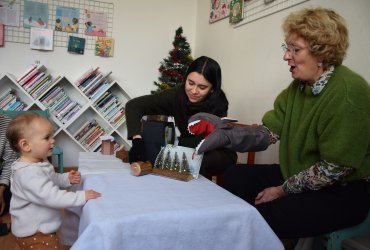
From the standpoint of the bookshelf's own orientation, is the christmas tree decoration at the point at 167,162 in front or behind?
in front

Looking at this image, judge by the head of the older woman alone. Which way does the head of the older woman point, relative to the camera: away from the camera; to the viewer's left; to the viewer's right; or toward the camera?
to the viewer's left

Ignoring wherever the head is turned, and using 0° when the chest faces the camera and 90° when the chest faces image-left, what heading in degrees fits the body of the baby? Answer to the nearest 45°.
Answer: approximately 270°

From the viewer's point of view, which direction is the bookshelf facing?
toward the camera

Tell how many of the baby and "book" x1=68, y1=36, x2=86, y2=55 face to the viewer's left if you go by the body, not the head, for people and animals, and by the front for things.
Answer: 0

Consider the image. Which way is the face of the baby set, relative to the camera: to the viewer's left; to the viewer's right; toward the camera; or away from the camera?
to the viewer's right

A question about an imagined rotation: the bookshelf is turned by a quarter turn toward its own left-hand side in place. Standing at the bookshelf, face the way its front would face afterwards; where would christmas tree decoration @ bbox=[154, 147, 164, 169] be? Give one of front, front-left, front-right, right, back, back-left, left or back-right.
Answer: right

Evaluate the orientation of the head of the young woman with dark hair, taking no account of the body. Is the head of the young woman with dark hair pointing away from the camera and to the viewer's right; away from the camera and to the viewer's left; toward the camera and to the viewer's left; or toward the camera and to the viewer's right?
toward the camera and to the viewer's left

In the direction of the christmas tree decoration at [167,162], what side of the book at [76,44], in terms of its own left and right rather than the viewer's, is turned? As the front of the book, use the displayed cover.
front

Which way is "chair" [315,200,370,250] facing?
to the viewer's left

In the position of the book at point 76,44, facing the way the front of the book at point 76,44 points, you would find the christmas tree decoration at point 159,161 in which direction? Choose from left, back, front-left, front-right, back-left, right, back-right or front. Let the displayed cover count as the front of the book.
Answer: front

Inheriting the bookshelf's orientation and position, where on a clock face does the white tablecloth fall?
The white tablecloth is roughly at 12 o'clock from the bookshelf.

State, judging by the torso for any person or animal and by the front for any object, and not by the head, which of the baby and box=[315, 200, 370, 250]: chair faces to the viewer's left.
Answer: the chair

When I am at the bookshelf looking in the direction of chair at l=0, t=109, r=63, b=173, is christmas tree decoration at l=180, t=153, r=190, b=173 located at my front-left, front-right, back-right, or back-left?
front-left

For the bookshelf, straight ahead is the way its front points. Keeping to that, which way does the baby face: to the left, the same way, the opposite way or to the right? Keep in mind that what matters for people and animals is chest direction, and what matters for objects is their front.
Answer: to the left
